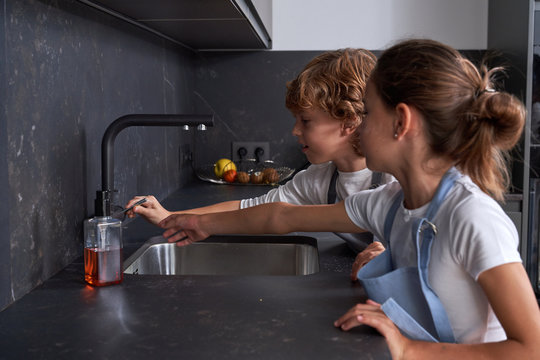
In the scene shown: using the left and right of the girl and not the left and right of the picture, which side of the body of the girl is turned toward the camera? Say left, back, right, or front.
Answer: left

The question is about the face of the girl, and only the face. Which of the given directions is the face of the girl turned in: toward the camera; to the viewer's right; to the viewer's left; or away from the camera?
to the viewer's left

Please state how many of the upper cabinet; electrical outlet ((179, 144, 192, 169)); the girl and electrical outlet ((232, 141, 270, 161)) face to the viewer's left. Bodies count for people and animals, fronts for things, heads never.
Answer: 1

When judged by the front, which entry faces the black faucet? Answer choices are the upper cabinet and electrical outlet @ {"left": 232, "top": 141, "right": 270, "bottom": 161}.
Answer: the electrical outlet

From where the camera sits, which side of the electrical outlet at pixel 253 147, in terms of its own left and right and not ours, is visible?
front

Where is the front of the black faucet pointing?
to the viewer's right

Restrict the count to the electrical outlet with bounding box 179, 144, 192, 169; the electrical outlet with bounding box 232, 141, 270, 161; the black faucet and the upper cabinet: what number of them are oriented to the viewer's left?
0

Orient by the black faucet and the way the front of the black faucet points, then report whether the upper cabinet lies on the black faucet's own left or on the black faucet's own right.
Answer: on the black faucet's own left

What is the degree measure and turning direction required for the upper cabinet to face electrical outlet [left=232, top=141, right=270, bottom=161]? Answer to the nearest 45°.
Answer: approximately 90° to its left

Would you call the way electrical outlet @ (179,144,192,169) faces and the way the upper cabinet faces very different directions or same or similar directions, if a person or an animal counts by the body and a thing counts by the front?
same or similar directions

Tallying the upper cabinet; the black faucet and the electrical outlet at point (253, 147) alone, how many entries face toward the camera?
1
